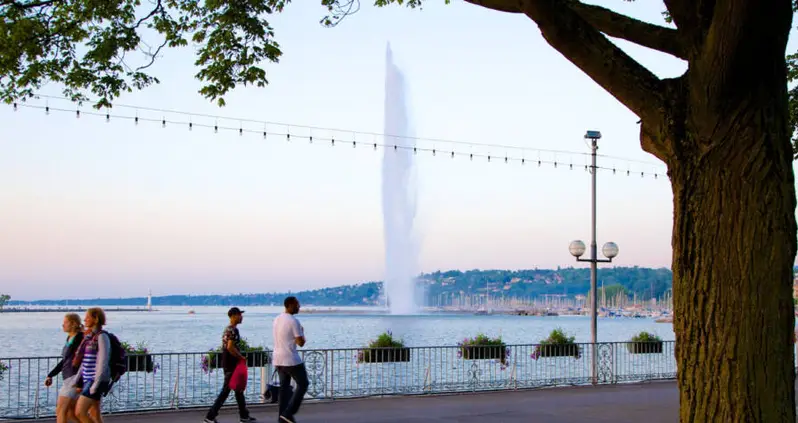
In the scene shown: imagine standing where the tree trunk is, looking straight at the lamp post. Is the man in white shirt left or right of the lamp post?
left

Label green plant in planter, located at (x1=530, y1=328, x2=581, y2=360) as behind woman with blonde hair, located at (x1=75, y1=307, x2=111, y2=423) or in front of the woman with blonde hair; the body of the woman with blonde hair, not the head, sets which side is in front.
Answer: behind

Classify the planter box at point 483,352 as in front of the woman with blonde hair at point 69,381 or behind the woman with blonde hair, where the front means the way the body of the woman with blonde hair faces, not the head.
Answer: behind

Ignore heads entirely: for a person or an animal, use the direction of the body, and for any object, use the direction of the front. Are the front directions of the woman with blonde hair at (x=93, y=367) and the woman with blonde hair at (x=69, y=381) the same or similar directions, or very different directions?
same or similar directions

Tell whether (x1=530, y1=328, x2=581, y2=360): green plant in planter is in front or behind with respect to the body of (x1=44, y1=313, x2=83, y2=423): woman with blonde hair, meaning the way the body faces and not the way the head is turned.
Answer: behind
